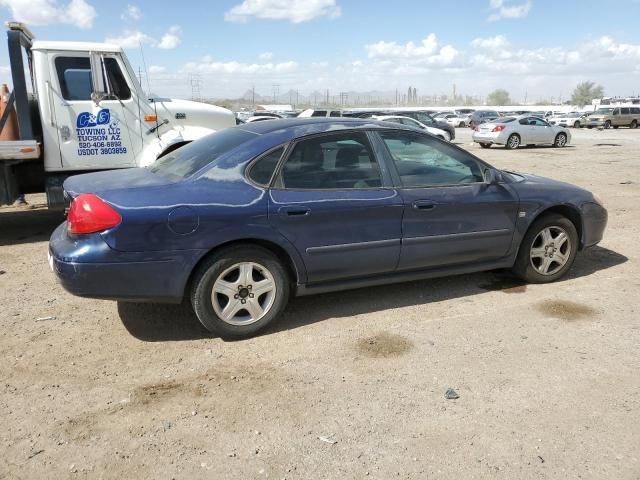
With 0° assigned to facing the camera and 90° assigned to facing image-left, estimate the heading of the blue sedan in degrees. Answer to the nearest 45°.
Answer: approximately 225°

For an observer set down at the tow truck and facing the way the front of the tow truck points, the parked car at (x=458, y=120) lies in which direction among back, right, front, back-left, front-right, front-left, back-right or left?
front-left

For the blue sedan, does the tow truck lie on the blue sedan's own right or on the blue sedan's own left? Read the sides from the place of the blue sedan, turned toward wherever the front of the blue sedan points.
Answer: on the blue sedan's own left

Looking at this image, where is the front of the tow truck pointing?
to the viewer's right

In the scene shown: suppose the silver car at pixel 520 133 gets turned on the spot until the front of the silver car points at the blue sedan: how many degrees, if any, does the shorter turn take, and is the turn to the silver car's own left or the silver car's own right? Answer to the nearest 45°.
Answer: approximately 135° to the silver car's own right

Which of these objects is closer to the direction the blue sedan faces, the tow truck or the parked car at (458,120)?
the parked car

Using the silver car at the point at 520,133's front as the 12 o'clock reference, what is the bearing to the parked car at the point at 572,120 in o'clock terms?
The parked car is roughly at 11 o'clock from the silver car.

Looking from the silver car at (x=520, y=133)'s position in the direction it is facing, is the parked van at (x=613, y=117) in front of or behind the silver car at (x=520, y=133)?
in front
